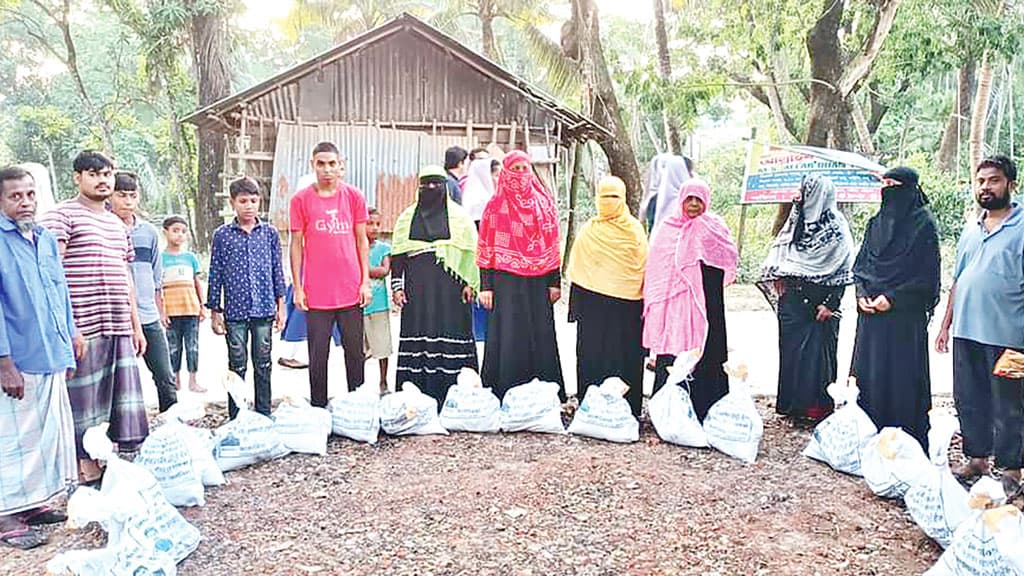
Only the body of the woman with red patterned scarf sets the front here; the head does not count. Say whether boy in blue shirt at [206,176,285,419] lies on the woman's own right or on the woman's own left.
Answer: on the woman's own right

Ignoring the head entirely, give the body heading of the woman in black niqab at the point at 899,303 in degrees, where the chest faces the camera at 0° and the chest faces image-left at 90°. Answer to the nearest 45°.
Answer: approximately 45°

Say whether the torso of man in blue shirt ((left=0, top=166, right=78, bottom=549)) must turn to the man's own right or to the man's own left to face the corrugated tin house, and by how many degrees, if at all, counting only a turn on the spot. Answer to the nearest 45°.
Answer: approximately 90° to the man's own left

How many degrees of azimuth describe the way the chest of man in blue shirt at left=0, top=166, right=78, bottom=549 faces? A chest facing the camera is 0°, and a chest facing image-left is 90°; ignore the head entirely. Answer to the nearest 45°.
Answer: approximately 315°

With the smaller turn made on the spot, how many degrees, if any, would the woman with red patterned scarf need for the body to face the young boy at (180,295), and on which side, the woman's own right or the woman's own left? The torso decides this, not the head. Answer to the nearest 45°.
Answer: approximately 90° to the woman's own right

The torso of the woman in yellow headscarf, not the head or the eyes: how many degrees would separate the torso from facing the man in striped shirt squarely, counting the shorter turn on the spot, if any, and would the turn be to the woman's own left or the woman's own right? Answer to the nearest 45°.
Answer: approximately 45° to the woman's own right

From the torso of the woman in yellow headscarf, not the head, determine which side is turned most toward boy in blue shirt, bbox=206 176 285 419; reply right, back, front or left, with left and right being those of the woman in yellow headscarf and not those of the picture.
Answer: right

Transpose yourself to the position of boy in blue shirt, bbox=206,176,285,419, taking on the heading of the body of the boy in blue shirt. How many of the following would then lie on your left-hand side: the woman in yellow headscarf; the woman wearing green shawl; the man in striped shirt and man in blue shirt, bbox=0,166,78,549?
2

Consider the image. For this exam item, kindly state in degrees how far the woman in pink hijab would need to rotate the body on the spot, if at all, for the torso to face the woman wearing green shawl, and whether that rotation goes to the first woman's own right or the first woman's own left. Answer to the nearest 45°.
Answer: approximately 90° to the first woman's own right

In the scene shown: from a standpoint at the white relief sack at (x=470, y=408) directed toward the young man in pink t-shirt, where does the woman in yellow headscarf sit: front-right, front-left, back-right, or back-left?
back-right

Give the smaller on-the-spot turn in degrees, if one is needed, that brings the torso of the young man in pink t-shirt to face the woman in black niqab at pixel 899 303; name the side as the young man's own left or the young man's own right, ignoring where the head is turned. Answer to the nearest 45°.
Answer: approximately 90° to the young man's own left
